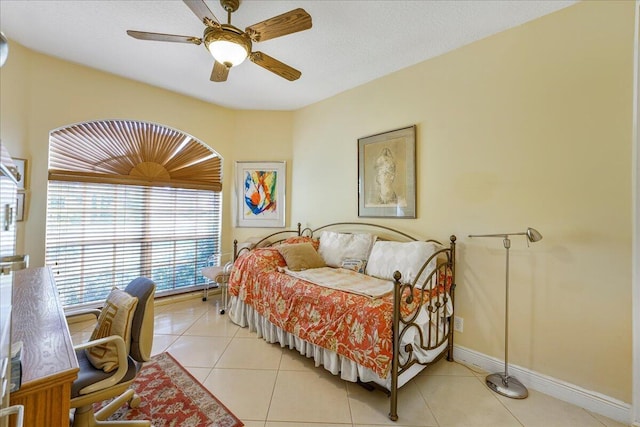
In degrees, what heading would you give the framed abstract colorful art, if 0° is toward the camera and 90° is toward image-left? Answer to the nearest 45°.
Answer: approximately 0°

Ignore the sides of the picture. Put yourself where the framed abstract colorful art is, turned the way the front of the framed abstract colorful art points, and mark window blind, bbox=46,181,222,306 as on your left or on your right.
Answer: on your right

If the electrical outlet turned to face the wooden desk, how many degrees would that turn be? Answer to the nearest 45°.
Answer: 0° — it already faces it

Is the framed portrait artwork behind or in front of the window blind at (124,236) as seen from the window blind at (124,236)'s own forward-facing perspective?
in front

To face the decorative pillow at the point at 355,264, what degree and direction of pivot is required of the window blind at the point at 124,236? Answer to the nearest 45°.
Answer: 0° — it already faces it

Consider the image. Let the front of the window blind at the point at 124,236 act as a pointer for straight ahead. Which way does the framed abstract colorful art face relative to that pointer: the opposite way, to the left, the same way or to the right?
to the right

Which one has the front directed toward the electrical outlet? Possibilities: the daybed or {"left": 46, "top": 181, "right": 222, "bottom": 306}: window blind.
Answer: the window blind

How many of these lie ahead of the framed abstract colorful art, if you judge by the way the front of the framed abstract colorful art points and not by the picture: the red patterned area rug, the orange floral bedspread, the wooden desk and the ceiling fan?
4

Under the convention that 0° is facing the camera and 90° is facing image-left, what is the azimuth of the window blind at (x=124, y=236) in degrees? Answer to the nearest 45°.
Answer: approximately 315°

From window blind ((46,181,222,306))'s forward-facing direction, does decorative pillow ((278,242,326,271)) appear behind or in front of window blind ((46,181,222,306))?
in front
